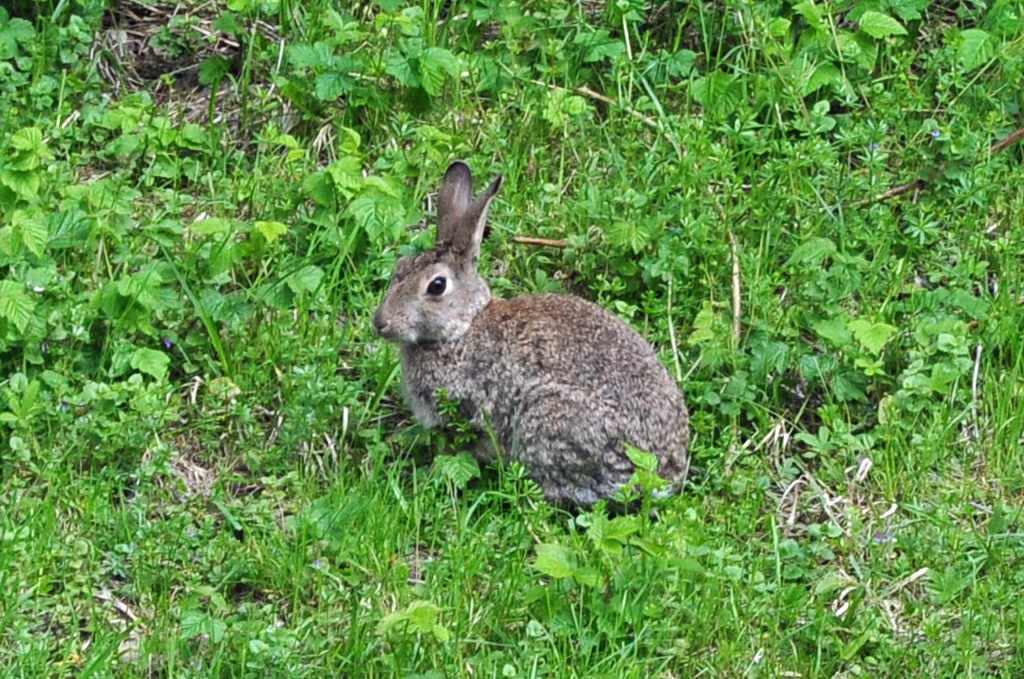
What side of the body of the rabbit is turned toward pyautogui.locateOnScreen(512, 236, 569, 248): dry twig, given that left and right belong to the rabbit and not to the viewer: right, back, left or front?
right

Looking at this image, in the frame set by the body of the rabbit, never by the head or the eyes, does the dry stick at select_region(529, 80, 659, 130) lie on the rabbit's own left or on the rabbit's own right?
on the rabbit's own right

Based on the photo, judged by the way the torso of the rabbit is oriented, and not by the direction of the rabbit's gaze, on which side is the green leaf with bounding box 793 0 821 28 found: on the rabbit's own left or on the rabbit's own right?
on the rabbit's own right

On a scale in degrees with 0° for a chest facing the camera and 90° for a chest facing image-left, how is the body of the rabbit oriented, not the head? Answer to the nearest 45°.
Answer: approximately 90°

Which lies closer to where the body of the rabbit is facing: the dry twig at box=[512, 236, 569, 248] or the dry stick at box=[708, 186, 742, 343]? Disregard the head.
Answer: the dry twig

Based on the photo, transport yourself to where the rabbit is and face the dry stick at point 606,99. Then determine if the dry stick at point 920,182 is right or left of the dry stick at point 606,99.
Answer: right

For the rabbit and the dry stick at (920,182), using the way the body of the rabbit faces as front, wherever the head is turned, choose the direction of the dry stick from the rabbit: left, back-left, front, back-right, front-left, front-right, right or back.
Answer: back-right

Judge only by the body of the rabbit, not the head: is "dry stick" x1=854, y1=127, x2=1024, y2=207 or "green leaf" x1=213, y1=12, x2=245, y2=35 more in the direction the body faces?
the green leaf

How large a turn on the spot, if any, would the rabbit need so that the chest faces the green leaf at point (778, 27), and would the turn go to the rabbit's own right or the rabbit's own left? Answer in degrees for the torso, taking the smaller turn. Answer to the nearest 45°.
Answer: approximately 135° to the rabbit's own right

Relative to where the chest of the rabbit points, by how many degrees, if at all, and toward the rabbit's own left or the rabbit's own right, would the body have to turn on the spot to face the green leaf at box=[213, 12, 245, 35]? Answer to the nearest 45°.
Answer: approximately 45° to the rabbit's own right
